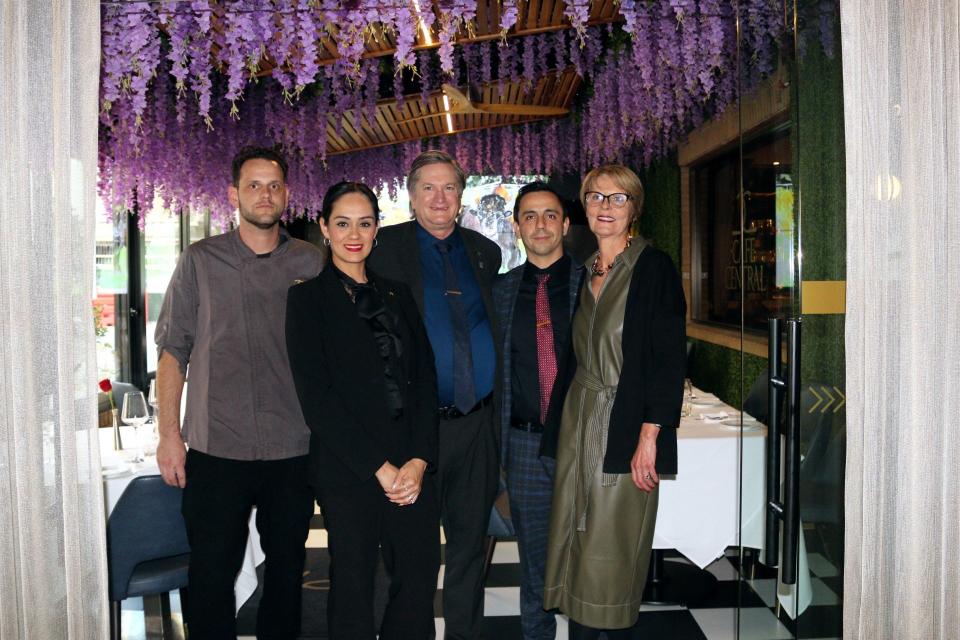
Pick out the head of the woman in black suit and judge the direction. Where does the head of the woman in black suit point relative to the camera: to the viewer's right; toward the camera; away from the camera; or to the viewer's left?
toward the camera

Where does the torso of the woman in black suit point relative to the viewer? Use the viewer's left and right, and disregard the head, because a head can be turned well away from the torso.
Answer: facing the viewer and to the right of the viewer

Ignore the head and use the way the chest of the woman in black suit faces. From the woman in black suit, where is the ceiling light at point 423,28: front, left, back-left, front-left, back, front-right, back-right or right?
back-left

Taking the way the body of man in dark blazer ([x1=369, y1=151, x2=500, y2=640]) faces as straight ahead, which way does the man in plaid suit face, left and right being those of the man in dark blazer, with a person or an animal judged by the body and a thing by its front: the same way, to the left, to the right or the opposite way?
the same way

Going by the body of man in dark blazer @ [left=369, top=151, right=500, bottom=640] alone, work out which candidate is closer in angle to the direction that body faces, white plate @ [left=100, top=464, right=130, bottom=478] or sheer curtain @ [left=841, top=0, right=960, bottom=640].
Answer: the sheer curtain

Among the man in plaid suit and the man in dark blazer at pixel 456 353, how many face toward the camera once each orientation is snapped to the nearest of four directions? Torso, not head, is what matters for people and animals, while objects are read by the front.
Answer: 2

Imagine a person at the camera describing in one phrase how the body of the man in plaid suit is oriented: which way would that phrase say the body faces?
toward the camera

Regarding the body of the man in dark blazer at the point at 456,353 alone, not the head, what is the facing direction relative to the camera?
toward the camera

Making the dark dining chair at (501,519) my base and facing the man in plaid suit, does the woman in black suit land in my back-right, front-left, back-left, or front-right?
front-right

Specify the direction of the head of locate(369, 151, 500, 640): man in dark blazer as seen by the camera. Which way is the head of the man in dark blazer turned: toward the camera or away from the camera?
toward the camera

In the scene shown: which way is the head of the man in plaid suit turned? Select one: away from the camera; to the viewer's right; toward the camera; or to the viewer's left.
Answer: toward the camera

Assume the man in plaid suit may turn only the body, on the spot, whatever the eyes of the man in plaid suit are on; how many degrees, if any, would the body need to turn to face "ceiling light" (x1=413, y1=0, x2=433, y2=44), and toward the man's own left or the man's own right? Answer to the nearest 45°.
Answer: approximately 180°

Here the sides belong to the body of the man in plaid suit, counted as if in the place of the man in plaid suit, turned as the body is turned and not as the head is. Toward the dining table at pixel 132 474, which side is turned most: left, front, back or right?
right

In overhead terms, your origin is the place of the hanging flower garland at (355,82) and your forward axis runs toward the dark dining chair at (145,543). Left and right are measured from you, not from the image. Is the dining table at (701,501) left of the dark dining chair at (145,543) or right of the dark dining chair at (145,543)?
left
